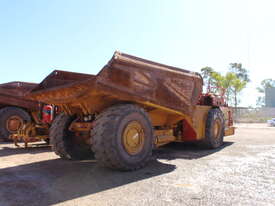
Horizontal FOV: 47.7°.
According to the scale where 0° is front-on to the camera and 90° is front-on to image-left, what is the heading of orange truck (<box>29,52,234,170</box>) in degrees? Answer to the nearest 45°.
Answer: approximately 225°
